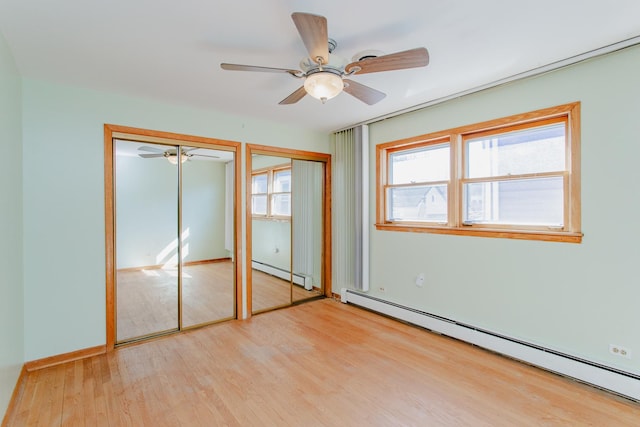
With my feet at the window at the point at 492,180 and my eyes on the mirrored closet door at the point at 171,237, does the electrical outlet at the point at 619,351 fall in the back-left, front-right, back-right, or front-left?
back-left

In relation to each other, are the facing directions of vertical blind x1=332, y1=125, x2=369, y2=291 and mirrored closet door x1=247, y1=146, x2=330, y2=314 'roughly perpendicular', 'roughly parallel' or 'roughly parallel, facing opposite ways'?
roughly perpendicular

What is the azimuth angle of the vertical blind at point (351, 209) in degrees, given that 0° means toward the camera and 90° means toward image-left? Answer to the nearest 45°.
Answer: approximately 45°

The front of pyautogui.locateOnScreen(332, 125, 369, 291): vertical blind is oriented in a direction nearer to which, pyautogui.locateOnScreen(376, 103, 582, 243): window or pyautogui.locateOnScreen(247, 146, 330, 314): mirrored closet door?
the mirrored closet door

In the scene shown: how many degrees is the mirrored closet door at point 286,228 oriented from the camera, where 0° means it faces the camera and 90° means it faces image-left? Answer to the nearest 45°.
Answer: approximately 315°

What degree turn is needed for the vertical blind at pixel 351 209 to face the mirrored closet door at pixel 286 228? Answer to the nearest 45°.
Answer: approximately 45° to its right

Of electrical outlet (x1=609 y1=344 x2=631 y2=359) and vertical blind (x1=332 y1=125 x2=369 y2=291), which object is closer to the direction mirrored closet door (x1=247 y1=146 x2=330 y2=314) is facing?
the electrical outlet

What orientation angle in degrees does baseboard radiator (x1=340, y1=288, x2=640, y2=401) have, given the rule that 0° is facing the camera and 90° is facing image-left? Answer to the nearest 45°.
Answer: approximately 45°

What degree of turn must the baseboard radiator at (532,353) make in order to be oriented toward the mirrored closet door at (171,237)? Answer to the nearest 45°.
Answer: approximately 45° to its right
